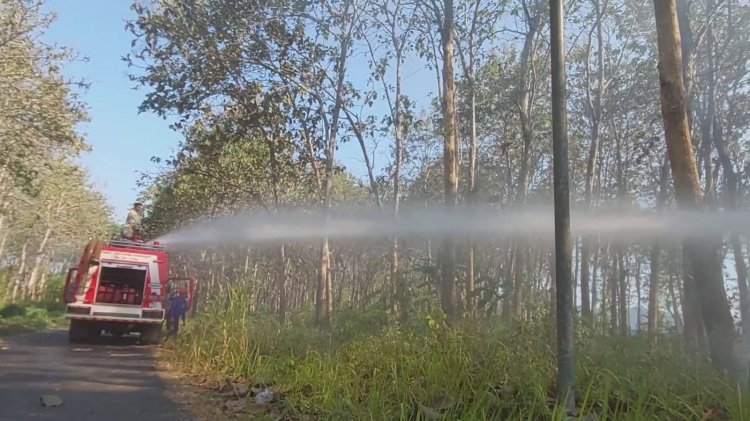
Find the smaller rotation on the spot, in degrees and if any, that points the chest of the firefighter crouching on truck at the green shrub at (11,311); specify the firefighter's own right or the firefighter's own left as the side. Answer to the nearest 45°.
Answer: approximately 135° to the firefighter's own left

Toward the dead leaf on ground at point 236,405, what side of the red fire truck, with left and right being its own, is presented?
back

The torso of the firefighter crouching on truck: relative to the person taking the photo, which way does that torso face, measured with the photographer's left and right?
facing to the right of the viewer

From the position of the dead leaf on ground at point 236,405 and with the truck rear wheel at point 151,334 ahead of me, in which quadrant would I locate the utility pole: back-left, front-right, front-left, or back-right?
back-right

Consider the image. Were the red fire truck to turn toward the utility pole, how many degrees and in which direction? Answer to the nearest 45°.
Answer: approximately 180°

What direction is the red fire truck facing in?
away from the camera
